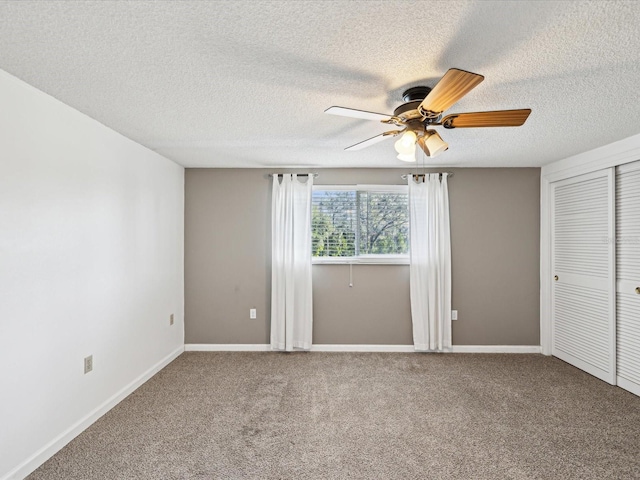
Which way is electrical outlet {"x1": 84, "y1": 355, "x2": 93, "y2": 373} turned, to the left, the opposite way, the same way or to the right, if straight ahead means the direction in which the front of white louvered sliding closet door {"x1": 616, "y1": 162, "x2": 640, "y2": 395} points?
the opposite way

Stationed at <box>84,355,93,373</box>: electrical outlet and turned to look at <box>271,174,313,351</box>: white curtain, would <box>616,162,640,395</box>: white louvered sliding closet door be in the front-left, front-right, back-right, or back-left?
front-right

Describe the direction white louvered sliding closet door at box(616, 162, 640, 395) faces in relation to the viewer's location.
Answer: facing the viewer and to the left of the viewer

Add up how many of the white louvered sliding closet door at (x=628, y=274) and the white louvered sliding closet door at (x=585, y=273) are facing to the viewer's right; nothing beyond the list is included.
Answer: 0

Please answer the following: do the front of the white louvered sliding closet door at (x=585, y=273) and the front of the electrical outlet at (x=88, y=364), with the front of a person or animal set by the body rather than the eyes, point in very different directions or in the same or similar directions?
very different directions

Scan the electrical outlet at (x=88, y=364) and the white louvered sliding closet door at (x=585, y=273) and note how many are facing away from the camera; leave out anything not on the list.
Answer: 0

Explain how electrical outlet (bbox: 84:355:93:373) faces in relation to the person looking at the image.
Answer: facing the viewer and to the right of the viewer

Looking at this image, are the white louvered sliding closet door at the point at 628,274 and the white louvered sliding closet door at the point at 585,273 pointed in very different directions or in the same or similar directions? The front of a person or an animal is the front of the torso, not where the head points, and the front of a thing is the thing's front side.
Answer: same or similar directions
